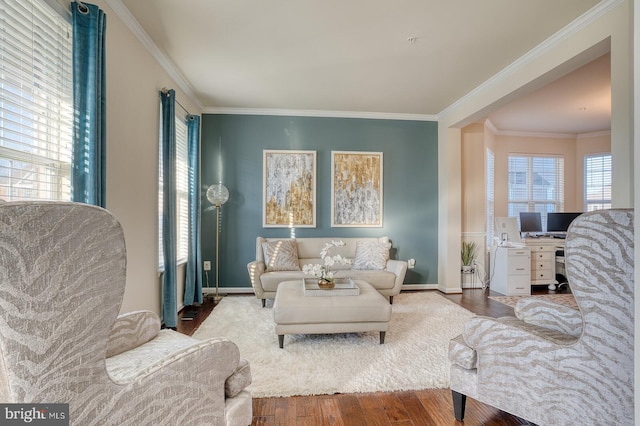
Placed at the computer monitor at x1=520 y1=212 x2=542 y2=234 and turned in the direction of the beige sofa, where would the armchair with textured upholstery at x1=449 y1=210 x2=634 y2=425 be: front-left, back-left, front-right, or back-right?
front-left

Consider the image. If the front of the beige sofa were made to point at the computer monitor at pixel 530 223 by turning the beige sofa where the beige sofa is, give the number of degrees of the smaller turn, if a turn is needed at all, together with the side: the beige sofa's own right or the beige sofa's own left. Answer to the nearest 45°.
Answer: approximately 90° to the beige sofa's own left

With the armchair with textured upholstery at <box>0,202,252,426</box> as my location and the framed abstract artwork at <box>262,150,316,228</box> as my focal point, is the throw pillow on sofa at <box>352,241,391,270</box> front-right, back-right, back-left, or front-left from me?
front-right

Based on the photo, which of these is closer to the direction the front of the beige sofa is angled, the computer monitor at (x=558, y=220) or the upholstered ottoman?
the upholstered ottoman

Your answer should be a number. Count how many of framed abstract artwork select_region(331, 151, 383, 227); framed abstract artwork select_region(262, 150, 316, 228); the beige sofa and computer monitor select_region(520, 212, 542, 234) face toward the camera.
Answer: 4

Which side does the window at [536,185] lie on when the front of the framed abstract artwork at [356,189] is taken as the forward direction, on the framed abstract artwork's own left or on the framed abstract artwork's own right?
on the framed abstract artwork's own left

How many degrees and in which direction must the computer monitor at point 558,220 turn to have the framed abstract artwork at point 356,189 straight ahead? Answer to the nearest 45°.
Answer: approximately 45° to its right

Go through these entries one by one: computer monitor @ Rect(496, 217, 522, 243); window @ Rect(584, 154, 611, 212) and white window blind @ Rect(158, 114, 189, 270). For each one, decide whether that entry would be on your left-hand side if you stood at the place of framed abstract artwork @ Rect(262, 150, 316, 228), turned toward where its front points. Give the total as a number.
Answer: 2

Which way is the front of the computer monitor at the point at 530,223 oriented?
toward the camera

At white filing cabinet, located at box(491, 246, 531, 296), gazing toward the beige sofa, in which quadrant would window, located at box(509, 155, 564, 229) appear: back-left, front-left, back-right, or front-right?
back-right

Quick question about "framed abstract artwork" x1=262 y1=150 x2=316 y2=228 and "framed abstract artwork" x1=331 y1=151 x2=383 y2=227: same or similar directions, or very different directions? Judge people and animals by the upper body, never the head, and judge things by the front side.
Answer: same or similar directions

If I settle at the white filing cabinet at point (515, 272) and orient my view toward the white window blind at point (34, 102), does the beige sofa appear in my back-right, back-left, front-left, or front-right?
front-right

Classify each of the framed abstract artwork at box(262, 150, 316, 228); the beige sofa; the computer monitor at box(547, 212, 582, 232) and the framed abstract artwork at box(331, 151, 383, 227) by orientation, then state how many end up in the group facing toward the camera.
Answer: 4

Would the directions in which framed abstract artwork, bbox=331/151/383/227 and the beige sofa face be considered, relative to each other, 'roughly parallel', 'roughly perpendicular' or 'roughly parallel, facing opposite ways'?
roughly parallel

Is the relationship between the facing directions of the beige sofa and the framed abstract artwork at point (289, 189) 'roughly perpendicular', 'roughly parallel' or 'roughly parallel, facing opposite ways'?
roughly parallel

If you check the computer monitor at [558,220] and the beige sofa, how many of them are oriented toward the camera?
2

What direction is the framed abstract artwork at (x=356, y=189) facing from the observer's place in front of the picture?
facing the viewer
